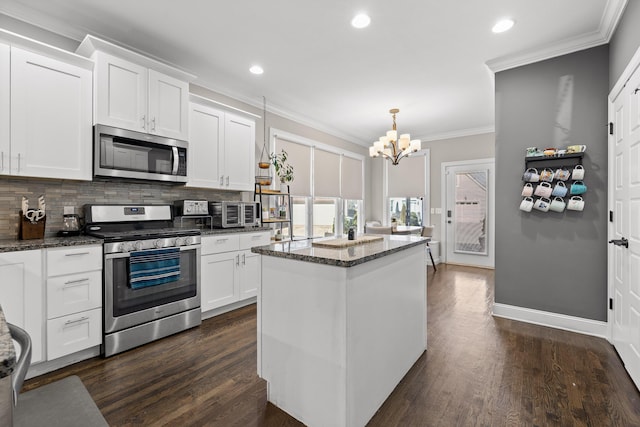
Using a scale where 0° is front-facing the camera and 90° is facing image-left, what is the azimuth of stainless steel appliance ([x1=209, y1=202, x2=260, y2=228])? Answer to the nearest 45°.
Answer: approximately 315°
